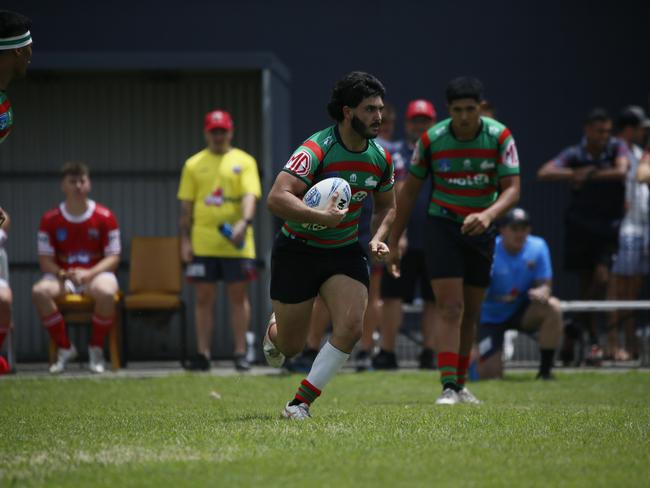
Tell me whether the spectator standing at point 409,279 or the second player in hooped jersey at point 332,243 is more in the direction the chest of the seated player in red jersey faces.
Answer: the second player in hooped jersey

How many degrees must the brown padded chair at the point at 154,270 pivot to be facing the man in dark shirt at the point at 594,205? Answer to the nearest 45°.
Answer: approximately 90° to its left

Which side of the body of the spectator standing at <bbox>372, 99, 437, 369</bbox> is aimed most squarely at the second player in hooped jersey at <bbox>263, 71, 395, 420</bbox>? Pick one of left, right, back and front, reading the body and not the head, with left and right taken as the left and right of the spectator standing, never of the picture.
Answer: front

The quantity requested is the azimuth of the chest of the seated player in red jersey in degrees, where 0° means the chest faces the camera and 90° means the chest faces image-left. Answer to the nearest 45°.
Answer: approximately 0°

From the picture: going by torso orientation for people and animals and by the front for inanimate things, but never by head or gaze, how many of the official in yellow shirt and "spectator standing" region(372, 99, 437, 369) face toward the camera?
2

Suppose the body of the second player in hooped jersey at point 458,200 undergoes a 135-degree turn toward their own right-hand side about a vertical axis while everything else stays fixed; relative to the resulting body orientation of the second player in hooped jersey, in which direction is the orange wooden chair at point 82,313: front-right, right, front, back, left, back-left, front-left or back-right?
front
